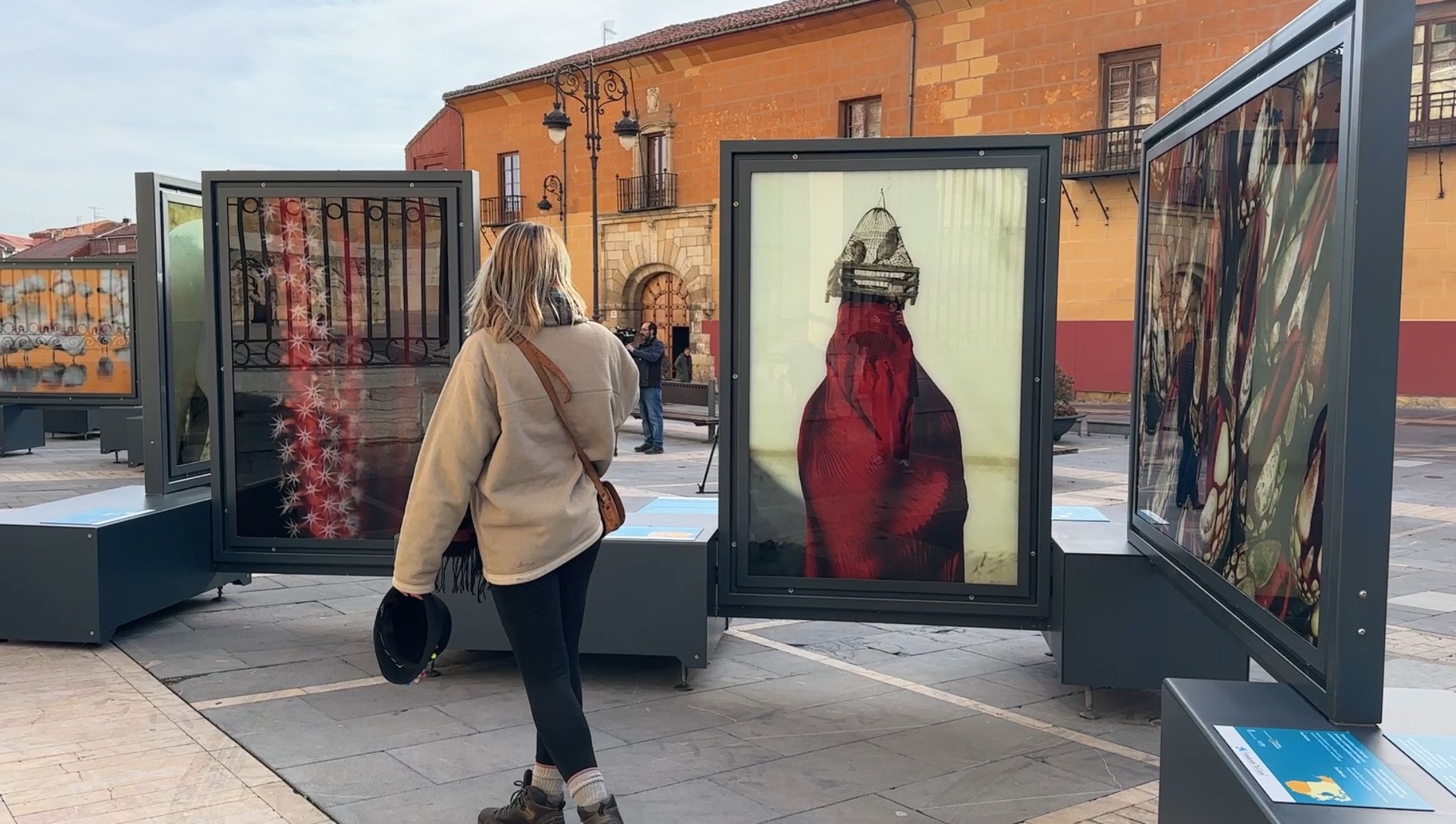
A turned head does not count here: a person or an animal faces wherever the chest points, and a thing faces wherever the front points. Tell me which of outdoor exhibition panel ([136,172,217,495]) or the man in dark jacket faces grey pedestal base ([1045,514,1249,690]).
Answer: the outdoor exhibition panel

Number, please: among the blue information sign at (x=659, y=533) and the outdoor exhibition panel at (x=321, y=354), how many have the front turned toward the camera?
2

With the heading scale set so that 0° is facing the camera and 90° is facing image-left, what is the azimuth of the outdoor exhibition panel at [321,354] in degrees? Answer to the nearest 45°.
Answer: approximately 0°

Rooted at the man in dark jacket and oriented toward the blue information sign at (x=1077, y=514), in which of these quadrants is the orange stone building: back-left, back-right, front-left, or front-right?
back-left

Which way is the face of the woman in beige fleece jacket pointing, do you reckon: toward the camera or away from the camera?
away from the camera

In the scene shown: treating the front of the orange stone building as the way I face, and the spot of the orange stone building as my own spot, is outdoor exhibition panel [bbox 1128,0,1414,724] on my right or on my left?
on my left

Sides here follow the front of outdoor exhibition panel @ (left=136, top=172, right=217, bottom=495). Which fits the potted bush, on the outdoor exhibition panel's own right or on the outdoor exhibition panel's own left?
on the outdoor exhibition panel's own left
